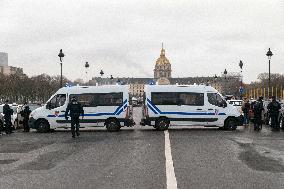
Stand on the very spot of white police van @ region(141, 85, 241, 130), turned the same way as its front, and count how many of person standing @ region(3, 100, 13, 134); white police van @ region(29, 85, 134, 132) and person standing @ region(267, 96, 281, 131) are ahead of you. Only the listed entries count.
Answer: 1

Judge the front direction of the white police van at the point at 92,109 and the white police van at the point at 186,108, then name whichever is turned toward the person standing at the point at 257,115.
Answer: the white police van at the point at 186,108

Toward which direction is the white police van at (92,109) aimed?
to the viewer's left

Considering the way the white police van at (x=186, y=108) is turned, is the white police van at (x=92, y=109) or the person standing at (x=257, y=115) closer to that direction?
the person standing

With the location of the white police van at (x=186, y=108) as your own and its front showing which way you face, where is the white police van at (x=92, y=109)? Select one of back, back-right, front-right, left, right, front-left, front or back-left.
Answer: back

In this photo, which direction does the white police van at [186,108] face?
to the viewer's right

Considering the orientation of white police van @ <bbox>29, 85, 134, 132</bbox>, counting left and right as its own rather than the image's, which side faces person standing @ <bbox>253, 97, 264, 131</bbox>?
back

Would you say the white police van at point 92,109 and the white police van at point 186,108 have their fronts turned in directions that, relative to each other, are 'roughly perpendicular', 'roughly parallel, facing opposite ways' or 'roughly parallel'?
roughly parallel, facing opposite ways

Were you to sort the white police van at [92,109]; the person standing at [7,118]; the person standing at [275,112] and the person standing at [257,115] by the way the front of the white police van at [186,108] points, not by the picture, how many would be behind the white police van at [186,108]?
2

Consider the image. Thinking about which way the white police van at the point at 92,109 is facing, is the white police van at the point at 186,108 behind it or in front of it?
behind

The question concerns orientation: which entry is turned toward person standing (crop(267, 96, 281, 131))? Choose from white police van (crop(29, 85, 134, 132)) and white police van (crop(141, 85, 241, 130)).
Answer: white police van (crop(141, 85, 241, 130))

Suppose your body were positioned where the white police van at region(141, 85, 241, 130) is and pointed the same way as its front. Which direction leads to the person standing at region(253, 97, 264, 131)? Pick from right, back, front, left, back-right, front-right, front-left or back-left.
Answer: front

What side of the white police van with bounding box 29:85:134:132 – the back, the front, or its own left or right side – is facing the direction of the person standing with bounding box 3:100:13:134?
front

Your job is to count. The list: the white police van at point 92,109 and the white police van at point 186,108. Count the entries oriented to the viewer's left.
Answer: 1

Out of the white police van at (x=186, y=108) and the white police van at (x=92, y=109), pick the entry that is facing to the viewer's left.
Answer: the white police van at (x=92, y=109)

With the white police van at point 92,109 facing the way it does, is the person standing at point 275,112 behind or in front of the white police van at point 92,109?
behind

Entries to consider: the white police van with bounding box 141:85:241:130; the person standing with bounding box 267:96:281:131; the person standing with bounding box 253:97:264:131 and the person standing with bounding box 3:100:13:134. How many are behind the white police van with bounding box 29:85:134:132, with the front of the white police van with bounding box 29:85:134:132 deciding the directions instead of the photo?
3
